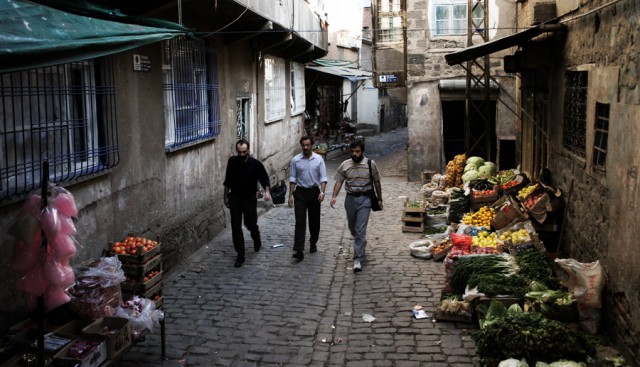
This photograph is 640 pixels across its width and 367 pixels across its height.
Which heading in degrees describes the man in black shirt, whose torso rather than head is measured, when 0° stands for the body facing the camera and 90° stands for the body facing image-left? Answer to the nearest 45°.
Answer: approximately 0°

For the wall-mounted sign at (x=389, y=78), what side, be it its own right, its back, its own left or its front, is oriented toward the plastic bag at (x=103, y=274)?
front

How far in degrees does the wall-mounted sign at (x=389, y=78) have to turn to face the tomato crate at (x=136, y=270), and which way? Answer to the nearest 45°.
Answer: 0° — it already faces it

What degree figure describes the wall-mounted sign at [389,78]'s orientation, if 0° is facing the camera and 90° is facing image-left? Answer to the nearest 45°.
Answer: approximately 0°

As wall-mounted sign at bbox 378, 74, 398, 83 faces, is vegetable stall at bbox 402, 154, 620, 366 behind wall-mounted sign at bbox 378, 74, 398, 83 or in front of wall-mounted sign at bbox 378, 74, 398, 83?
in front

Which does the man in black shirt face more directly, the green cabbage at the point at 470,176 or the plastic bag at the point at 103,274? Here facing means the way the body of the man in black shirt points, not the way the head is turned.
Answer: the plastic bag

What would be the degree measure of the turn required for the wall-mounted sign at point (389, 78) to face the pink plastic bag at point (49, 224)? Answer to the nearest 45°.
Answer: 0° — it already faces it

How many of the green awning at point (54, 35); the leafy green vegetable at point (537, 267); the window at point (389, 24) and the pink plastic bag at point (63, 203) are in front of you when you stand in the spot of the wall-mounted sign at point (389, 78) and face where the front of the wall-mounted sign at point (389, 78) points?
3

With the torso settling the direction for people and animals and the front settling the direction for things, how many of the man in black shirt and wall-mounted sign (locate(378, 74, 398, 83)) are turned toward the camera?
2

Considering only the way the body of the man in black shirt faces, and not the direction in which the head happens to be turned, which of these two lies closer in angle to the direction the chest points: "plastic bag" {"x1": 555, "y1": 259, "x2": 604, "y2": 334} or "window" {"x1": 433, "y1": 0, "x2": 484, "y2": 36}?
the plastic bag

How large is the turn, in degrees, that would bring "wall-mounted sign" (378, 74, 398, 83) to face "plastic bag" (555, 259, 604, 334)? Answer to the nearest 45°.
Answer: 0° — it already faces it

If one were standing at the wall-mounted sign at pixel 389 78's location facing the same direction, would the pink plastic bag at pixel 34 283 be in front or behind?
in front
